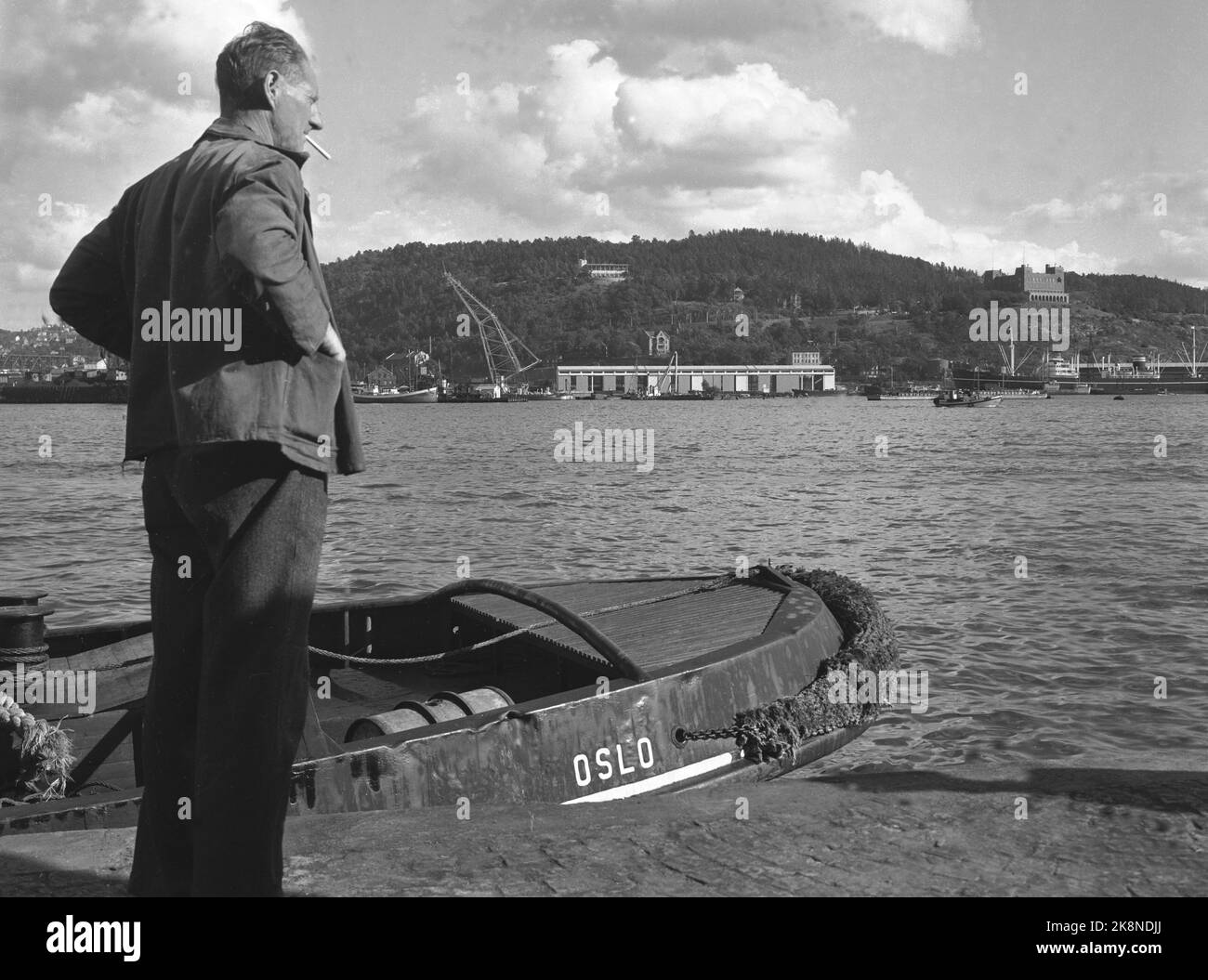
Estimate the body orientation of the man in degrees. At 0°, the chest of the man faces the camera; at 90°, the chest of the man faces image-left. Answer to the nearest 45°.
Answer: approximately 225°

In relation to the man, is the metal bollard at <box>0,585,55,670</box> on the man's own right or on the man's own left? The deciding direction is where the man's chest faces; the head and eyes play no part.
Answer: on the man's own left

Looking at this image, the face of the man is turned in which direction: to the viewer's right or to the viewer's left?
to the viewer's right
